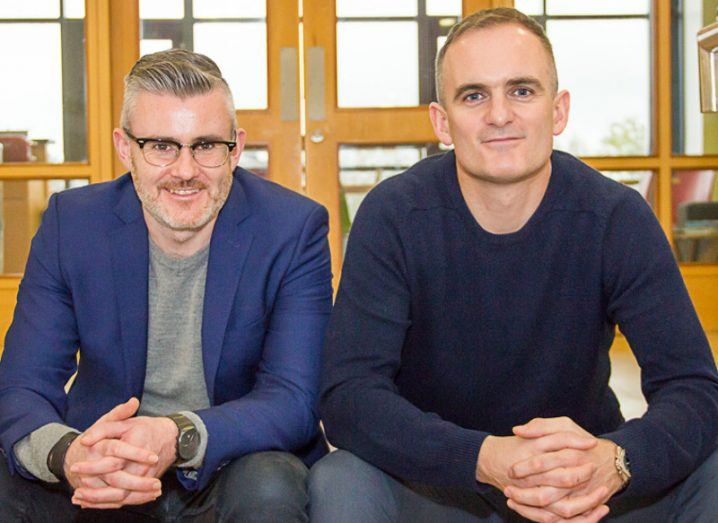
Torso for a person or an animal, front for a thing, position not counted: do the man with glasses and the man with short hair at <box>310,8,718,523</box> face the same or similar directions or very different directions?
same or similar directions

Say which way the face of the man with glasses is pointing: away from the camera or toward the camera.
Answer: toward the camera

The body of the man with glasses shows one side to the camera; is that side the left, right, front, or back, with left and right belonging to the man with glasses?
front

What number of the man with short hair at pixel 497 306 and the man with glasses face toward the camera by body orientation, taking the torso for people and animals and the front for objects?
2

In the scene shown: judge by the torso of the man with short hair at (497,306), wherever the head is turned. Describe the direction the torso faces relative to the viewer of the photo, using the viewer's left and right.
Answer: facing the viewer

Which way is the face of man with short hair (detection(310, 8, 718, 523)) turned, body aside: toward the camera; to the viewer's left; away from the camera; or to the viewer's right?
toward the camera
